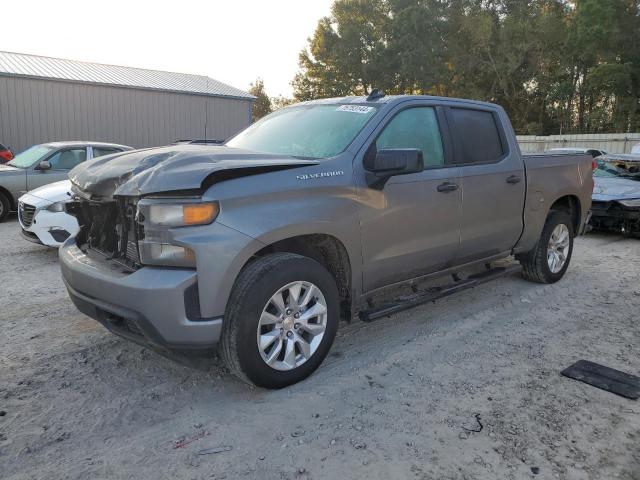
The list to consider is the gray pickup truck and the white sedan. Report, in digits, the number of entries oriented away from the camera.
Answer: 0

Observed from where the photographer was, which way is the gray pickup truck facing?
facing the viewer and to the left of the viewer

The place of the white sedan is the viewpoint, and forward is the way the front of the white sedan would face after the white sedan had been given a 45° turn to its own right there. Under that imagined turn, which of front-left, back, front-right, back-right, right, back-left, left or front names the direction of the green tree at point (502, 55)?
back-right

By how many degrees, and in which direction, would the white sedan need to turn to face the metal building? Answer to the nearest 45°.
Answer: approximately 135° to its right

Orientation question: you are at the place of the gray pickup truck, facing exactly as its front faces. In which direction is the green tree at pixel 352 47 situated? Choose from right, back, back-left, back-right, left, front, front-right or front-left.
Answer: back-right

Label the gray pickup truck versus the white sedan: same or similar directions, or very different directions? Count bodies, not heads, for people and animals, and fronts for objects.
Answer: same or similar directions

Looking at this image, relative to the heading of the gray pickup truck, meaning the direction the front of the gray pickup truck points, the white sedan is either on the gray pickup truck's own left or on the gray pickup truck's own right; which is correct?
on the gray pickup truck's own right

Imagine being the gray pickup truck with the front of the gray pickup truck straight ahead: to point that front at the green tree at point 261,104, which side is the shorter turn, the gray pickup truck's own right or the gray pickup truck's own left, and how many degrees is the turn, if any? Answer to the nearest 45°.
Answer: approximately 135° to the gray pickup truck's own right

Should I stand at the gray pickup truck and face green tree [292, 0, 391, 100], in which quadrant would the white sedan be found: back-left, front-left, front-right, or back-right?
front-left

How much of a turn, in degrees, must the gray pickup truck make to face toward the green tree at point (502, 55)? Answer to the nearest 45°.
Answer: approximately 135° to its right

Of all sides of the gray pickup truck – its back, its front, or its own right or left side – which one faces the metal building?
right
